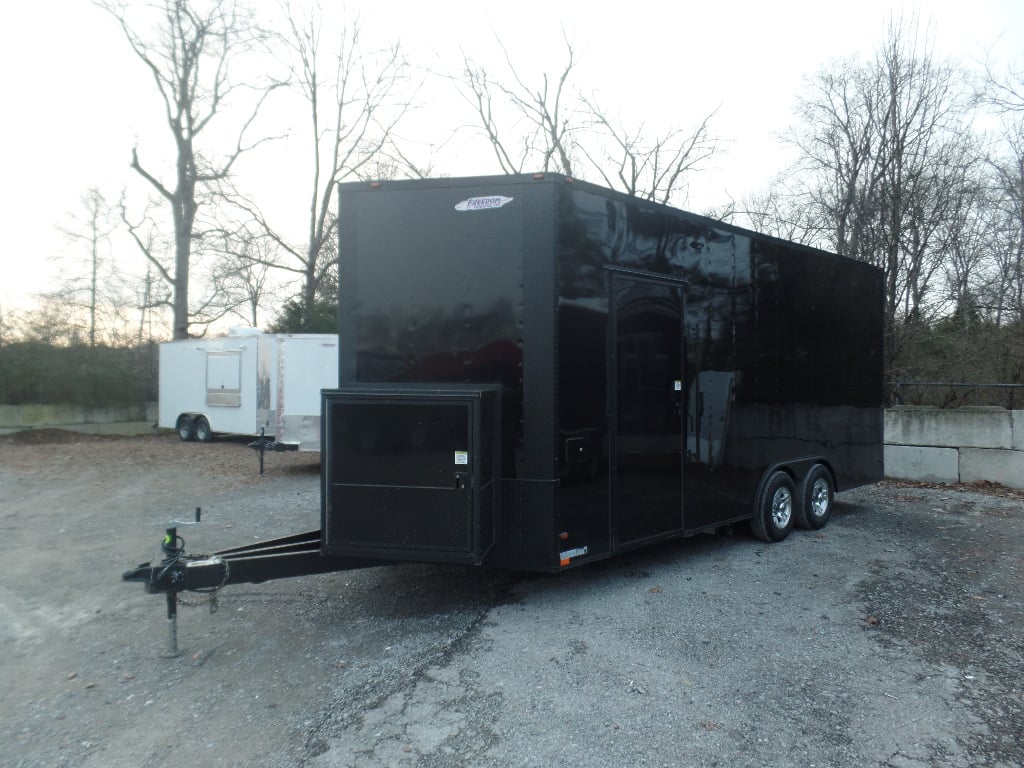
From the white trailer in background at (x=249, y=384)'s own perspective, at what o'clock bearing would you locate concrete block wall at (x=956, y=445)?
The concrete block wall is roughly at 12 o'clock from the white trailer in background.

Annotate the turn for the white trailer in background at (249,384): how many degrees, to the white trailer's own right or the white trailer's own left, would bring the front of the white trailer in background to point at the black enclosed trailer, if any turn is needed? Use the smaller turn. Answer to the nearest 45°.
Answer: approximately 45° to the white trailer's own right

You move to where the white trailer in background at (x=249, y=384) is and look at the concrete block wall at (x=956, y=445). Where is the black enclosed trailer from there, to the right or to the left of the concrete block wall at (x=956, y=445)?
right

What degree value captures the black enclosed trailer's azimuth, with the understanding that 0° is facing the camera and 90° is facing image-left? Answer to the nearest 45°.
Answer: approximately 45°

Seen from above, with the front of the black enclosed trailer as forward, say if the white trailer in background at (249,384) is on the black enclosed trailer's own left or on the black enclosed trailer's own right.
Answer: on the black enclosed trailer's own right

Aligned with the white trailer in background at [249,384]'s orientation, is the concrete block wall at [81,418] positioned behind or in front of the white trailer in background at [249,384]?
behind

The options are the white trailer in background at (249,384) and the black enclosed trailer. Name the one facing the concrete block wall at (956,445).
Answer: the white trailer in background

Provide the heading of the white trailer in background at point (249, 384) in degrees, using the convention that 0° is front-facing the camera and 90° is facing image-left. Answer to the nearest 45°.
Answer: approximately 315°

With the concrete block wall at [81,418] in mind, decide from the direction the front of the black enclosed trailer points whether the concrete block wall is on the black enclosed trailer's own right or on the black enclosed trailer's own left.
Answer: on the black enclosed trailer's own right

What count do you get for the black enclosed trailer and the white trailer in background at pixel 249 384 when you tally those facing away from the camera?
0

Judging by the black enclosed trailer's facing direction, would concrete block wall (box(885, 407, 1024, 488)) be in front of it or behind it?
behind
